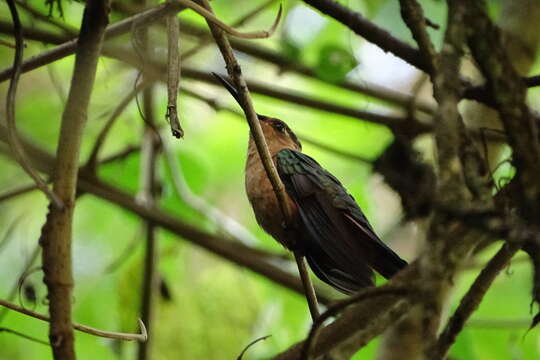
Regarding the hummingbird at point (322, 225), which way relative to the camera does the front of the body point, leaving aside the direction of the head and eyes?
to the viewer's left

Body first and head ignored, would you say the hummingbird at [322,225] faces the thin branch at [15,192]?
yes

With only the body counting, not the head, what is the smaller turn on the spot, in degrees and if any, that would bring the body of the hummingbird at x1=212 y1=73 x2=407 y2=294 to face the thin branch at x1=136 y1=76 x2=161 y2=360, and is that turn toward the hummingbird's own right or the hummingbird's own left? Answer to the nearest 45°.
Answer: approximately 45° to the hummingbird's own right

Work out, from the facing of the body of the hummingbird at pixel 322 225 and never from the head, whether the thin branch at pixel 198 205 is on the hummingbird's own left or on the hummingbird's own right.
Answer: on the hummingbird's own right

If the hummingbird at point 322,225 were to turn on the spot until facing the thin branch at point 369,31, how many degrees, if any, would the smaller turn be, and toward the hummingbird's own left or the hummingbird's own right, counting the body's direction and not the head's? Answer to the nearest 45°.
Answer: approximately 90° to the hummingbird's own right
